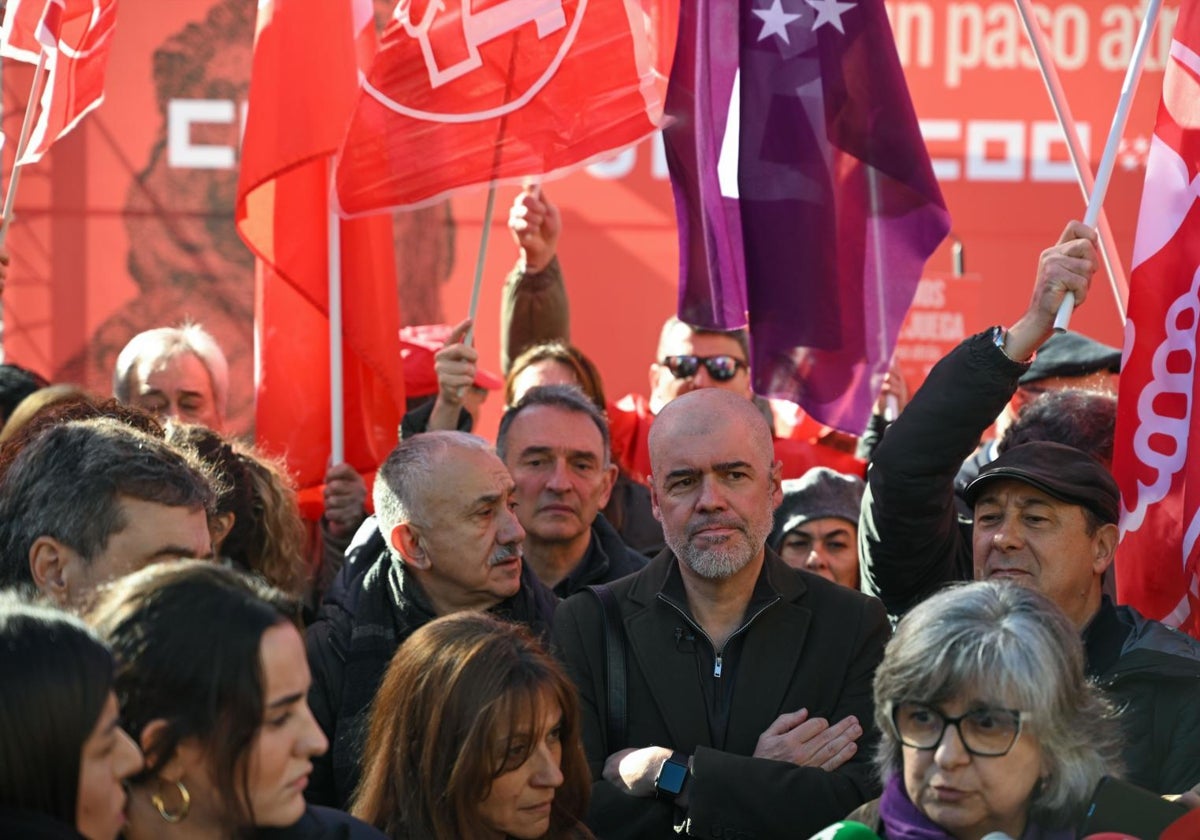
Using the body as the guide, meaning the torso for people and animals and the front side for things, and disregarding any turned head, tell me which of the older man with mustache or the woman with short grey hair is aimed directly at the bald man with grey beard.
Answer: the older man with mustache

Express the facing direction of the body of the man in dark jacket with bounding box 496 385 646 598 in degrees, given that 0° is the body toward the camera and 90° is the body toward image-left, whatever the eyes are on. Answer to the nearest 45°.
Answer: approximately 0°

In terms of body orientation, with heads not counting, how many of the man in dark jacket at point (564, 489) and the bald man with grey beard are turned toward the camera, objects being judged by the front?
2

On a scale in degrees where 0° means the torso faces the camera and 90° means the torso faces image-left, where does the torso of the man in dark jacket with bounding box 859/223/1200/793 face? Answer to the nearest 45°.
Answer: approximately 45°

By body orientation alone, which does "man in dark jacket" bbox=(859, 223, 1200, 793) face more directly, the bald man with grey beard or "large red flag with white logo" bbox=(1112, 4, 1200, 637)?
the bald man with grey beard
